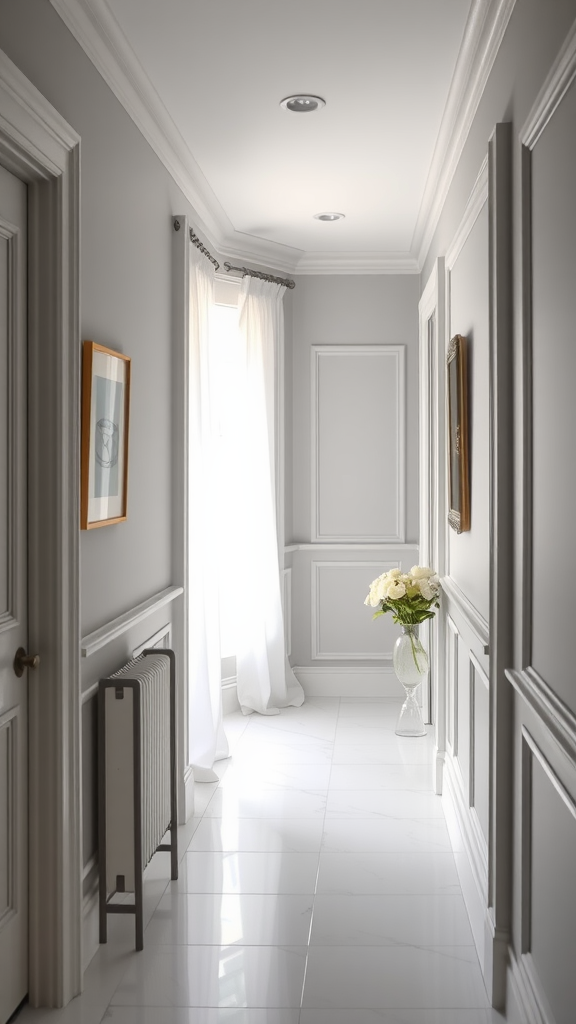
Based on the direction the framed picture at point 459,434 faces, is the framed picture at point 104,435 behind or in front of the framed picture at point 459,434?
in front

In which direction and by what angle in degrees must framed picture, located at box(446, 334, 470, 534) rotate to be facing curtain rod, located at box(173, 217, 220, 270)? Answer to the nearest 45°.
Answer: approximately 45° to its right

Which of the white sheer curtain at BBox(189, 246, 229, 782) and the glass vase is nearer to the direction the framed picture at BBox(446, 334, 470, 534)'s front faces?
the white sheer curtain

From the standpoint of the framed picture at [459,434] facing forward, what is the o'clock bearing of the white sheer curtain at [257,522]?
The white sheer curtain is roughly at 2 o'clock from the framed picture.

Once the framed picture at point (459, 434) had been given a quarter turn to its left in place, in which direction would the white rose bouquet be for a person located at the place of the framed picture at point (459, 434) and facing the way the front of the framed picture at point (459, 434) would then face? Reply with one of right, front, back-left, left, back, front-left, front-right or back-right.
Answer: back

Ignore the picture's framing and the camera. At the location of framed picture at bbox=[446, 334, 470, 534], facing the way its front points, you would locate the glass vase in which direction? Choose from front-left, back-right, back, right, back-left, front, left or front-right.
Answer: right

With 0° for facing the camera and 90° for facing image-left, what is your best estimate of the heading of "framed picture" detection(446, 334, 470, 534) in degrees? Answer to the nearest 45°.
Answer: approximately 90°
